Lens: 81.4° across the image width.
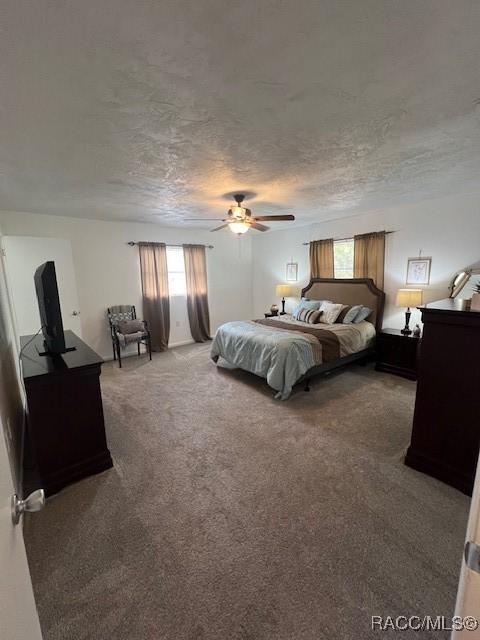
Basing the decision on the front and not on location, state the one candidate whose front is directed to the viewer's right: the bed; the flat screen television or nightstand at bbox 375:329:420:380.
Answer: the flat screen television

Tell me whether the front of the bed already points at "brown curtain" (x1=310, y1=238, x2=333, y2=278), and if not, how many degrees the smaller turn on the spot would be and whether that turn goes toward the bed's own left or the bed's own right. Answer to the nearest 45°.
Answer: approximately 135° to the bed's own right

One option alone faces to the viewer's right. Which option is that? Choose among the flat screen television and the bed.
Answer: the flat screen television

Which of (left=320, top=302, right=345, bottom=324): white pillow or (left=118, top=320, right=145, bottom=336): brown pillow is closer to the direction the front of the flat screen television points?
the white pillow

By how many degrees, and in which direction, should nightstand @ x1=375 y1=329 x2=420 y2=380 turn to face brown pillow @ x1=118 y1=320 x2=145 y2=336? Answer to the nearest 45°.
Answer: approximately 45° to its right

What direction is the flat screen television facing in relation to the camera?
to the viewer's right

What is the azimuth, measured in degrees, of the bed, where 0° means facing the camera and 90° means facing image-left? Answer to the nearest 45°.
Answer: approximately 45°

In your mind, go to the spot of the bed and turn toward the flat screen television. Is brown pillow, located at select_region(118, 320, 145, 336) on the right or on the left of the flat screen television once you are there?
right
